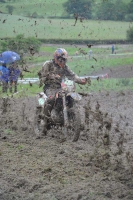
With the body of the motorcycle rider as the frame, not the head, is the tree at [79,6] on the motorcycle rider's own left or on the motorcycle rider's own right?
on the motorcycle rider's own left

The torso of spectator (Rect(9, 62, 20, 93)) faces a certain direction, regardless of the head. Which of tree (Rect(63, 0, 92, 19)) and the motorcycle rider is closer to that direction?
the motorcycle rider

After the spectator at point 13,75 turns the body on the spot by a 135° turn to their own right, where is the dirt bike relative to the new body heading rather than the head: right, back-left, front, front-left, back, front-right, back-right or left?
back-left

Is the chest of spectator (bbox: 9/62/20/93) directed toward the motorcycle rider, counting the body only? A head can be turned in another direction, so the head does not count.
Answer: yes

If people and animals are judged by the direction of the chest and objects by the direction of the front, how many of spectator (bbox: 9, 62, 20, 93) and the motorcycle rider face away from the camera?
0

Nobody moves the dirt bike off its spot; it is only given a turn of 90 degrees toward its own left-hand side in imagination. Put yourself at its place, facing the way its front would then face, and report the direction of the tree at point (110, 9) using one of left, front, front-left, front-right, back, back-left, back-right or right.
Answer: front-left

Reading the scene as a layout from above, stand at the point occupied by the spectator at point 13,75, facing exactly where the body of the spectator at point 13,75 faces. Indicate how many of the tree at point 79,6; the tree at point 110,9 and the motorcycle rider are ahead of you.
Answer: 1

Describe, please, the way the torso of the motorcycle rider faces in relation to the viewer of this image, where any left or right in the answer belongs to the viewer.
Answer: facing the viewer and to the right of the viewer

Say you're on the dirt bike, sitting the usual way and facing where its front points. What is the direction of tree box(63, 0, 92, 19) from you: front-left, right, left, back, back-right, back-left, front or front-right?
back-left

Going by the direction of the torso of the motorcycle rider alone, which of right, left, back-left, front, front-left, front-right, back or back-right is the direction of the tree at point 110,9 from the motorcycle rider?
back-left
